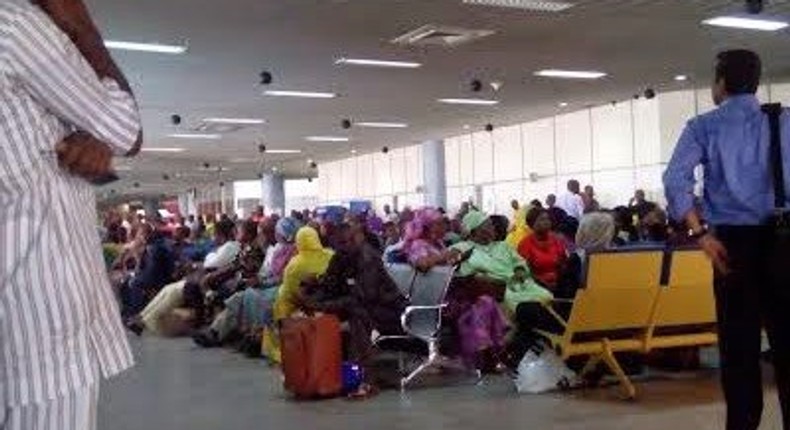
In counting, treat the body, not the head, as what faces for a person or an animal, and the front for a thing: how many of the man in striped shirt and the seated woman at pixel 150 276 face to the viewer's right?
1

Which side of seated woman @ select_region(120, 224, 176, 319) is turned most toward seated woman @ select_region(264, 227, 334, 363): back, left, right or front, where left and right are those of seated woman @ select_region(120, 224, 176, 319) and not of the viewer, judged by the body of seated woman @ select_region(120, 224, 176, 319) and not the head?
left

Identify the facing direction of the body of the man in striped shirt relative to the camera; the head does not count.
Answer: to the viewer's right

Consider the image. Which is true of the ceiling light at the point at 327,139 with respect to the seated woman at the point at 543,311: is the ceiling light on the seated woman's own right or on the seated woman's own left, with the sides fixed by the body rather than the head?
on the seated woman's own right

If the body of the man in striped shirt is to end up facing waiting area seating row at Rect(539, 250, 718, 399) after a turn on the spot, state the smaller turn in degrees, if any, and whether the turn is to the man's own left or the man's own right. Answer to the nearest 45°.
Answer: approximately 45° to the man's own left

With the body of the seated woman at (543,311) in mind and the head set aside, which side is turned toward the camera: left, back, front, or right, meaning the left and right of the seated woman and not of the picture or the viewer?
left

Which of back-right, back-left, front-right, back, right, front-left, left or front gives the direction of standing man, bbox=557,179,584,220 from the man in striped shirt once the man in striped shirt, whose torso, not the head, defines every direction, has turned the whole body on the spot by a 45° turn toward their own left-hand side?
front

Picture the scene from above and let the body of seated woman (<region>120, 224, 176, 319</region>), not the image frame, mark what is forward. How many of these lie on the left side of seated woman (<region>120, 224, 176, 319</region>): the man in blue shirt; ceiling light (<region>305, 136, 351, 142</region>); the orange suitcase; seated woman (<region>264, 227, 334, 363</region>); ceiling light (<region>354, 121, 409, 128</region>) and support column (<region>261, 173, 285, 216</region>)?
3
